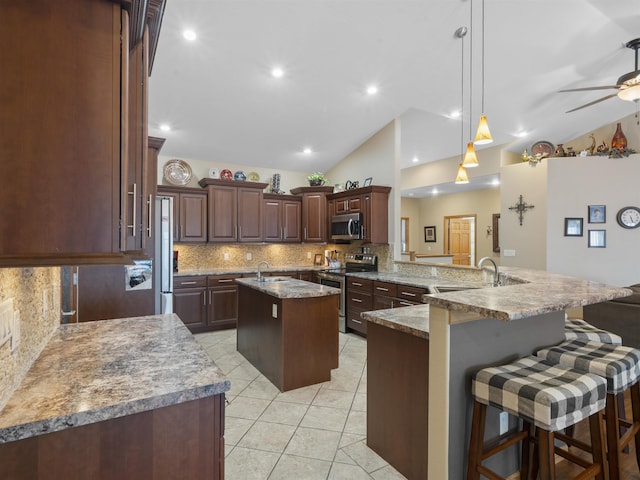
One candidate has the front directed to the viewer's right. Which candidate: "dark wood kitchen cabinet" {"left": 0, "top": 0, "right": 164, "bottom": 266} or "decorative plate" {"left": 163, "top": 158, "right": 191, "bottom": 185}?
the dark wood kitchen cabinet

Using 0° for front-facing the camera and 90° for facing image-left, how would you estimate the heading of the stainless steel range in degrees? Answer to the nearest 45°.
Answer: approximately 45°

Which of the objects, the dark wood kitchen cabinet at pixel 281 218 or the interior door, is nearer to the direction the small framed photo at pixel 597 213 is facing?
the dark wood kitchen cabinet

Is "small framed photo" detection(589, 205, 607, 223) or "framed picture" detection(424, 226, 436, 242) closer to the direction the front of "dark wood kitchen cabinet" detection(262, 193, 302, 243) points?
the small framed photo

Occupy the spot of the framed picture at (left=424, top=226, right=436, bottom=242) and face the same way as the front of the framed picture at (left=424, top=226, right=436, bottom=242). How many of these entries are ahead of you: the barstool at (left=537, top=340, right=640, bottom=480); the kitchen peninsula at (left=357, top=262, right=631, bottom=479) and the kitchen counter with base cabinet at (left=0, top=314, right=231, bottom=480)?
3

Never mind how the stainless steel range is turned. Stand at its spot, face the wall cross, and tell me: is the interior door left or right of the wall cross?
left

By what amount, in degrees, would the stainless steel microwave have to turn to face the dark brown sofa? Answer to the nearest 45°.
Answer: approximately 90° to its left
